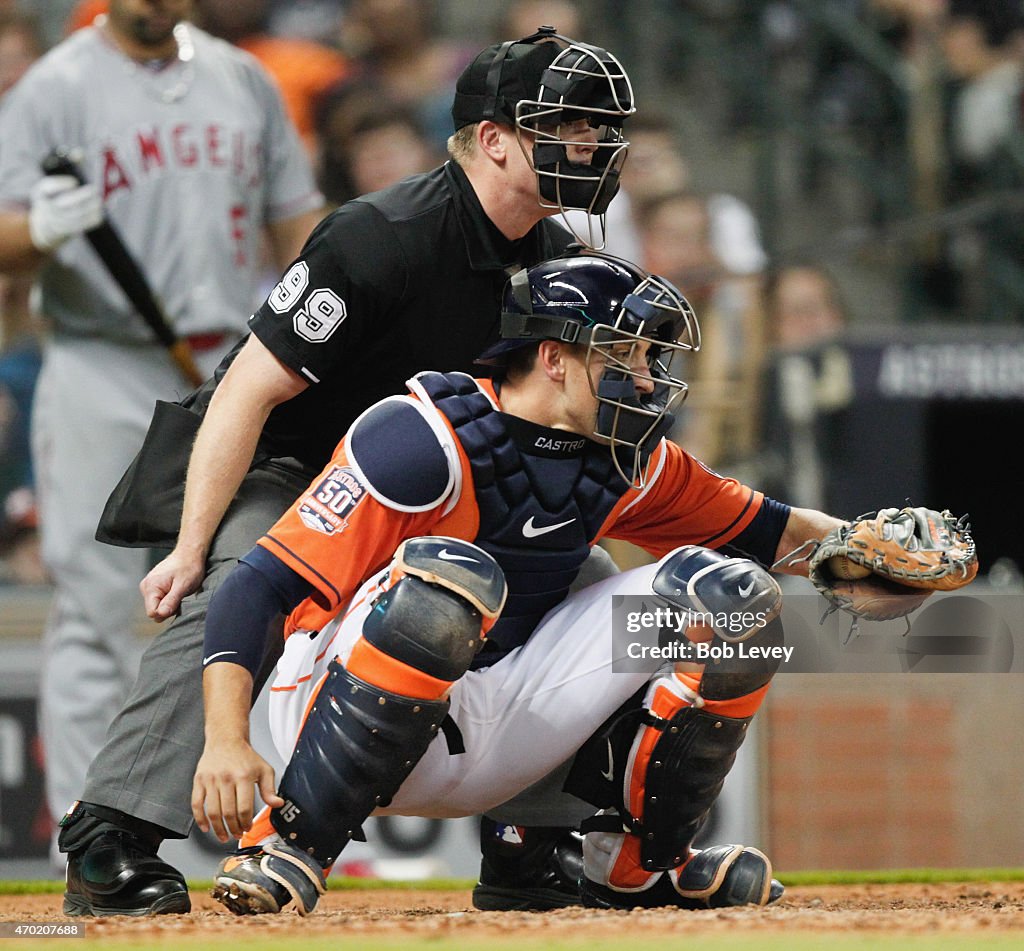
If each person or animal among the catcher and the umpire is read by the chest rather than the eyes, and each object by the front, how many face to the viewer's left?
0

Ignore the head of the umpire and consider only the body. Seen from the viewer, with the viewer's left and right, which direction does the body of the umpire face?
facing to the right of the viewer

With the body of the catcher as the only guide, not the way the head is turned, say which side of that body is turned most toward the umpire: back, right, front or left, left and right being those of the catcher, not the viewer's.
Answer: back

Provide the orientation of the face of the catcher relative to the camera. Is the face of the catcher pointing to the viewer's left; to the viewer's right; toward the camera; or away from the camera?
to the viewer's right

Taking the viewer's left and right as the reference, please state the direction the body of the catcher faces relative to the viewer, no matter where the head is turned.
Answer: facing the viewer and to the right of the viewer

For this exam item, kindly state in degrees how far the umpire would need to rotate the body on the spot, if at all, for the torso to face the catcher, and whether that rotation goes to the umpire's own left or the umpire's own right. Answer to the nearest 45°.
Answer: approximately 45° to the umpire's own right
